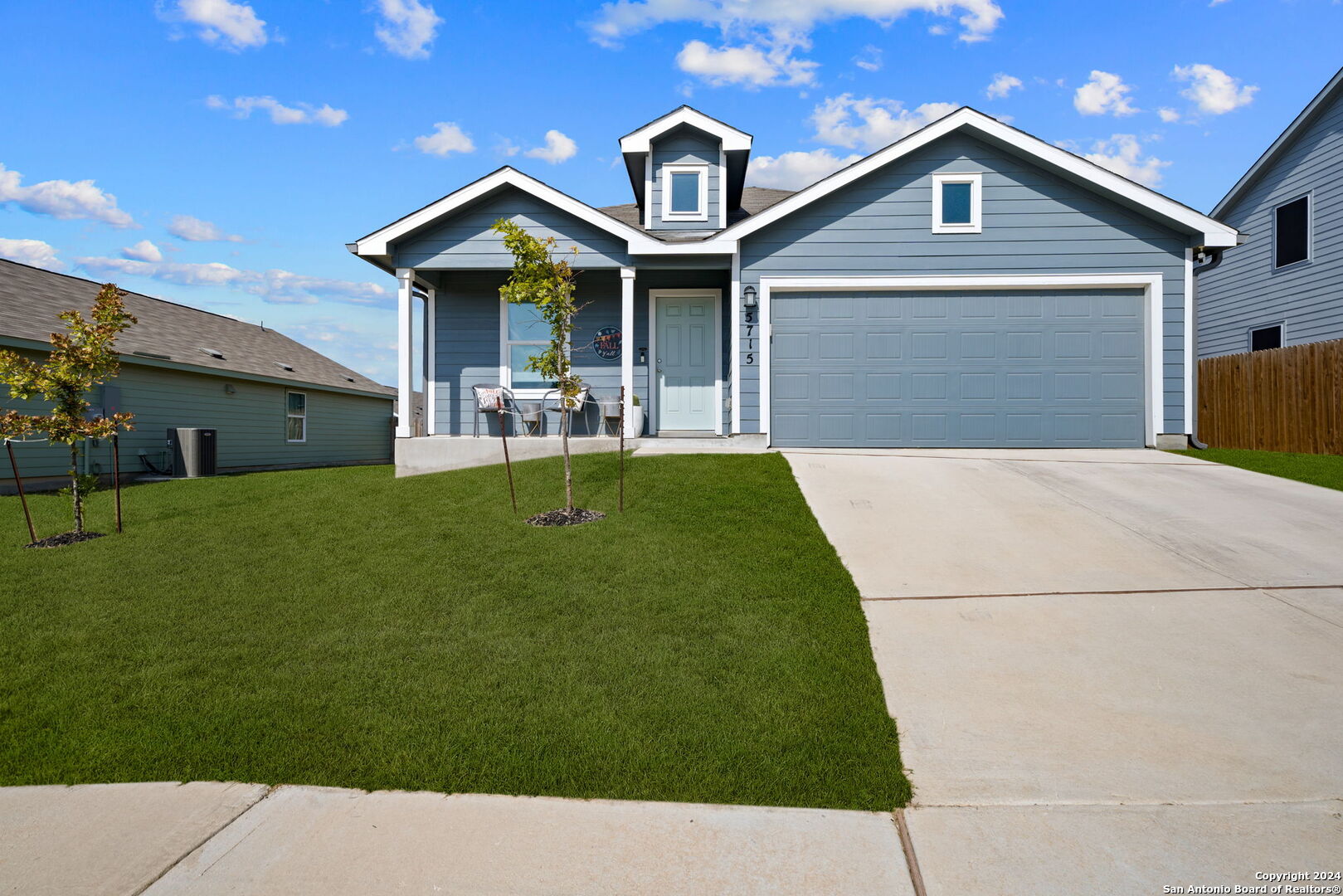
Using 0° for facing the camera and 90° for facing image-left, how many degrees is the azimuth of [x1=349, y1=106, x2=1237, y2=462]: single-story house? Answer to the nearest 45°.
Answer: approximately 0°

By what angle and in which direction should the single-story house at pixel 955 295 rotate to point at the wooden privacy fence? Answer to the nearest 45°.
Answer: approximately 90° to its left

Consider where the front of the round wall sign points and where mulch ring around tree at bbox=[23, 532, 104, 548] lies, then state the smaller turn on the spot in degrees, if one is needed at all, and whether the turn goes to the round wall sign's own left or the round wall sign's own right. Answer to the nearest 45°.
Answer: approximately 45° to the round wall sign's own right

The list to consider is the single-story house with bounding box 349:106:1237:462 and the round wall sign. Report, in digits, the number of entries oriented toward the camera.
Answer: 2

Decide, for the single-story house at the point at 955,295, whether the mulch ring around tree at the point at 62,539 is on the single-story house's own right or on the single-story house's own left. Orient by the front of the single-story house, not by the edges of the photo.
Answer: on the single-story house's own right

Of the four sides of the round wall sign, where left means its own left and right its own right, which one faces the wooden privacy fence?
left
